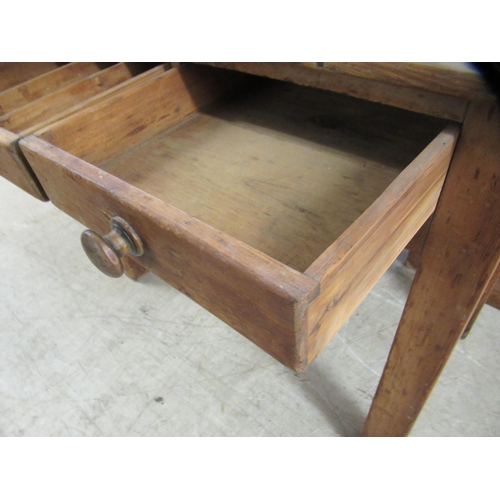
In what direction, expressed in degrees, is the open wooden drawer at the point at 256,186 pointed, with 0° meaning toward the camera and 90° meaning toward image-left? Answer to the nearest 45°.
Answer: approximately 45°
